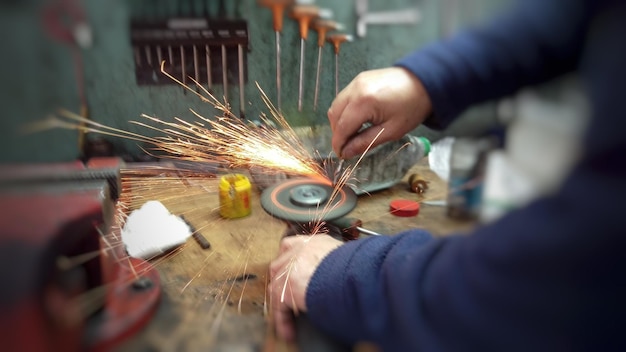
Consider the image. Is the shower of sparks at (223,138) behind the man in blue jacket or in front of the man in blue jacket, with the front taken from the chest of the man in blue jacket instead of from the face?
in front

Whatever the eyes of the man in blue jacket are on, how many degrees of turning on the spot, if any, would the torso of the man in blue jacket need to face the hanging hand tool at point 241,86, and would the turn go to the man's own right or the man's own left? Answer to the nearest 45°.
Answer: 0° — they already face it

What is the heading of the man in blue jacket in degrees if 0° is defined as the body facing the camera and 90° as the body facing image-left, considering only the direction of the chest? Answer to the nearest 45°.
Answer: approximately 90°

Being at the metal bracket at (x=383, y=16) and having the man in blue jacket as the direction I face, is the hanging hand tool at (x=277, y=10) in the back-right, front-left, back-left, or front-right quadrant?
back-right

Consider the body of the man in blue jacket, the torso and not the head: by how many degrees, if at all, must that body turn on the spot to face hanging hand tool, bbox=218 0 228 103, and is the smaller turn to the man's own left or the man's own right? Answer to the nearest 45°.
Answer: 0° — they already face it
